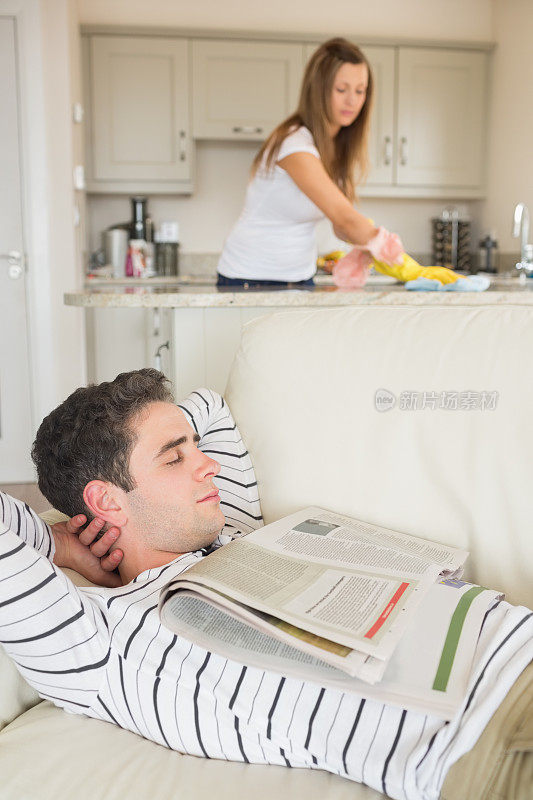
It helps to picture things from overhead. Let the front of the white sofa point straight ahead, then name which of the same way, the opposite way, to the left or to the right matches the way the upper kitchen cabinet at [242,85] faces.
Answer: the same way

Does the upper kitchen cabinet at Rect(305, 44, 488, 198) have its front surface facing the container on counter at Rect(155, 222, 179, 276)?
no

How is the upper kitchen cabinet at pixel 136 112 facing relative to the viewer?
toward the camera

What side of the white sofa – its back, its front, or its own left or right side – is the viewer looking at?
front

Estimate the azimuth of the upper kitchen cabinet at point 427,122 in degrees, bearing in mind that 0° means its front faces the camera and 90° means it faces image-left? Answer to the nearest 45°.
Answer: approximately 0°

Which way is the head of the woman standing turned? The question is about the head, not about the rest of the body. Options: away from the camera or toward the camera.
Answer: toward the camera

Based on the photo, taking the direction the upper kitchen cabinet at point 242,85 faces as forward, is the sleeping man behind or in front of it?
in front

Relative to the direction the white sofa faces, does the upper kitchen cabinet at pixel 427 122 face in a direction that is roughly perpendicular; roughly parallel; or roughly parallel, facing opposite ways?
roughly parallel

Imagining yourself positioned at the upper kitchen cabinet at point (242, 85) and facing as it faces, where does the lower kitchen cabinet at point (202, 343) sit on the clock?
The lower kitchen cabinet is roughly at 12 o'clock from the upper kitchen cabinet.

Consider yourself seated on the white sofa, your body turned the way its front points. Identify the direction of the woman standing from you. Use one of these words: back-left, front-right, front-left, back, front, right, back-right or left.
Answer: back

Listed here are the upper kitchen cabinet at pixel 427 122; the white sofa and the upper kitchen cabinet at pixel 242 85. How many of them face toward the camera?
3

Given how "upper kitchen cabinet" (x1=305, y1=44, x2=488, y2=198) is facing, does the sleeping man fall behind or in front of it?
in front

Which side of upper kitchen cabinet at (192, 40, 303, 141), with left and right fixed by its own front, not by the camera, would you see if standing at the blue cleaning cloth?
front

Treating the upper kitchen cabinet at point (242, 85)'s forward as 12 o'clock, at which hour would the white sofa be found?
The white sofa is roughly at 12 o'clock from the upper kitchen cabinet.

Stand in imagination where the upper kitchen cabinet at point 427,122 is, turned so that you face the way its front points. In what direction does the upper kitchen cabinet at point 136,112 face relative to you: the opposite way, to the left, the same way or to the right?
the same way

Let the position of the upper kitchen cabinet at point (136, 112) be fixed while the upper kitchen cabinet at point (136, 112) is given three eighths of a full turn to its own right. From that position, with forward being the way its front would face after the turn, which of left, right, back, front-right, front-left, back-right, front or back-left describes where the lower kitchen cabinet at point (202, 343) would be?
back-left

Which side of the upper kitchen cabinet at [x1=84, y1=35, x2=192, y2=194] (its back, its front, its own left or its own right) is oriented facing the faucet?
left

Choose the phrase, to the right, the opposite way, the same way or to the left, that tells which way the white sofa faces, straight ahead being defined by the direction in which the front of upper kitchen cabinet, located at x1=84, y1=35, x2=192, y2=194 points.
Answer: the same way
